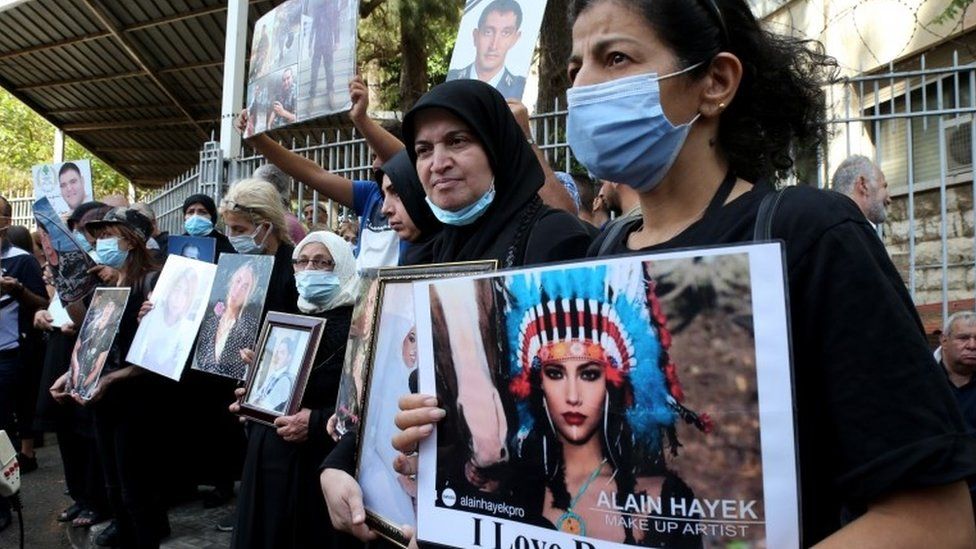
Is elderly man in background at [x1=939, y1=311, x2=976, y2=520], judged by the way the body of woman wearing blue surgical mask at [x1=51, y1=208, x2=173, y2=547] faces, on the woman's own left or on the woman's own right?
on the woman's own left

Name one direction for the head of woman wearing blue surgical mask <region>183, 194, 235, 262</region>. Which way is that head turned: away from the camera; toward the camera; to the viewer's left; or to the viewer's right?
toward the camera

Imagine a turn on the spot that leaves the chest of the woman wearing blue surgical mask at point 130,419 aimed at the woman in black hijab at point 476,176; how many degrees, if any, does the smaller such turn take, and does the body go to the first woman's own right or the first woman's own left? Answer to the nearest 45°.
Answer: approximately 45° to the first woman's own left

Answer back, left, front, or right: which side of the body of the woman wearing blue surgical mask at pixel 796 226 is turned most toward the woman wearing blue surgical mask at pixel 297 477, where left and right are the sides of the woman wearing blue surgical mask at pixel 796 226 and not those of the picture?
right

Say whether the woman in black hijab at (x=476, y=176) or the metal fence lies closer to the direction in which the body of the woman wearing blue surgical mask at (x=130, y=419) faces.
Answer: the woman in black hijab

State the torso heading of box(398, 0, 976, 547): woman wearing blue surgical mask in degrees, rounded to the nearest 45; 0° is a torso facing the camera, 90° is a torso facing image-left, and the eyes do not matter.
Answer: approximately 45°

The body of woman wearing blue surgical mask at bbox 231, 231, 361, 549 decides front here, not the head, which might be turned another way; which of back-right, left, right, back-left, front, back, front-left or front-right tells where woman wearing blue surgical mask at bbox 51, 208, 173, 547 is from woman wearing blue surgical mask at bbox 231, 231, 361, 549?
right

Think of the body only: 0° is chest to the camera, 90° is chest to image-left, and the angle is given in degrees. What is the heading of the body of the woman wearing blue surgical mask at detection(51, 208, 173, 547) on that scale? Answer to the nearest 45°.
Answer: approximately 45°

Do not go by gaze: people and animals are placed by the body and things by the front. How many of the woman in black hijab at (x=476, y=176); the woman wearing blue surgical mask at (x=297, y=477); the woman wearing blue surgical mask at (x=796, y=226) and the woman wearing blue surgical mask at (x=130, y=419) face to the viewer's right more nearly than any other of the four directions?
0

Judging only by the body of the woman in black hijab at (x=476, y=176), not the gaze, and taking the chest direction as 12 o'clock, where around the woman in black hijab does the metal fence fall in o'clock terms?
The metal fence is roughly at 6 o'clock from the woman in black hijab.

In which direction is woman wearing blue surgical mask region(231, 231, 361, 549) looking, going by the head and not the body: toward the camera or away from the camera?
toward the camera

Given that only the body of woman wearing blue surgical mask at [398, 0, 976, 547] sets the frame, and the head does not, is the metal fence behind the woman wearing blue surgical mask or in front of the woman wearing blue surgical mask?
behind

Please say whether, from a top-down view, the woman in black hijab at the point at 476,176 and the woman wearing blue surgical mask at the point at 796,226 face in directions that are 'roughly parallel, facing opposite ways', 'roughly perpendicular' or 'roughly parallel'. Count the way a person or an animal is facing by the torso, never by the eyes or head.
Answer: roughly parallel

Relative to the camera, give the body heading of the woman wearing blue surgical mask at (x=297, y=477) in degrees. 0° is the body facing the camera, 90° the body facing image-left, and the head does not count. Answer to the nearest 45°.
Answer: approximately 45°

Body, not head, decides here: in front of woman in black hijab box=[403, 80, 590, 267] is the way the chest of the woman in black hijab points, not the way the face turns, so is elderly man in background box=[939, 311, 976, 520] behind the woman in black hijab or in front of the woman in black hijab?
behind

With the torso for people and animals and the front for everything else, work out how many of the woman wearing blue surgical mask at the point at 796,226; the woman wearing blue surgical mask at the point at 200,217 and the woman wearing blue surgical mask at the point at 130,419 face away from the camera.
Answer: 0

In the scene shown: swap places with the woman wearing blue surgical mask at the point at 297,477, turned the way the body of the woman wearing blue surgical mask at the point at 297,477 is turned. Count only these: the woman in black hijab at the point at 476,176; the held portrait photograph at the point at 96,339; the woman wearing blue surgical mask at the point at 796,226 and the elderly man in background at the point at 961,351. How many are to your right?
1
